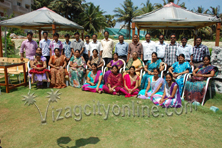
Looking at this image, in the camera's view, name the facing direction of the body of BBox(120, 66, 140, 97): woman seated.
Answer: toward the camera

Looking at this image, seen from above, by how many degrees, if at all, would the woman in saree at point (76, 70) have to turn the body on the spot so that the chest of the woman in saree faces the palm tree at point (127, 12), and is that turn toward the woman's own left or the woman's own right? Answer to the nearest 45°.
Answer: approximately 180°

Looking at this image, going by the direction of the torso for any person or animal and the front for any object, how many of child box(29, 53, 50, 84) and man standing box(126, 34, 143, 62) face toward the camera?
2

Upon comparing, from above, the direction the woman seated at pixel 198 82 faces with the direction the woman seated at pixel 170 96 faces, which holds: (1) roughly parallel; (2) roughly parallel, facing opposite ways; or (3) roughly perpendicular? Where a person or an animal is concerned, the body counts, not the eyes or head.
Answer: roughly parallel

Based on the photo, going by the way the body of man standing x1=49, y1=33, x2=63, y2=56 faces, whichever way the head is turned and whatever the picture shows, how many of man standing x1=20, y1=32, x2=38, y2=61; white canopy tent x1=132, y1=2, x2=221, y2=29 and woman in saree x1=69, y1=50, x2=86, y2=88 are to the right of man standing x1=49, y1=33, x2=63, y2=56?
1

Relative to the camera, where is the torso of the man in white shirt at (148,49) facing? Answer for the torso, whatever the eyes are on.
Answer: toward the camera

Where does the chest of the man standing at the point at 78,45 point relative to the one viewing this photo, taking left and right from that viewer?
facing the viewer

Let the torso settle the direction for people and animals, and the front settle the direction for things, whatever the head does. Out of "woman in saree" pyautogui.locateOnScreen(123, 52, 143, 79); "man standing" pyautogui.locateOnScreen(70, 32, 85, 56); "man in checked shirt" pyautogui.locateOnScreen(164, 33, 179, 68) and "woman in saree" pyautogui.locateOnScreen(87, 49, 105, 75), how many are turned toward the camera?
4

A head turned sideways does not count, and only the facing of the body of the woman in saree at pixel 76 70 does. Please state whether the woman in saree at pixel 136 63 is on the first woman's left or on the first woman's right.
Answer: on the first woman's left

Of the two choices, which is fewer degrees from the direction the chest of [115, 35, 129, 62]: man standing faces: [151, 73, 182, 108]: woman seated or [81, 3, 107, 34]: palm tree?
the woman seated

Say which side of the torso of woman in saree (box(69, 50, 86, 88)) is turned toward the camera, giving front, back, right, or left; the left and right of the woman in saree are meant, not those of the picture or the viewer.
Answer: front

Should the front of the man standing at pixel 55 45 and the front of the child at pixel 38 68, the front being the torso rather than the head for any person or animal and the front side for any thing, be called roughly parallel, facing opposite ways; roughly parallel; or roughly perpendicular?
roughly parallel
